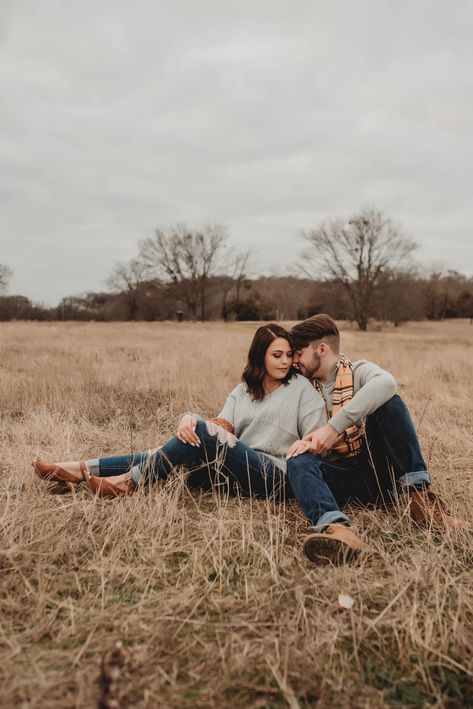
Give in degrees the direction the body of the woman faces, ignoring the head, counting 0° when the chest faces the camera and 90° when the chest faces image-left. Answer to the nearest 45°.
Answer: approximately 45°

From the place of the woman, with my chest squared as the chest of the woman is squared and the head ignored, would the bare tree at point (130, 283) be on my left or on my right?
on my right
